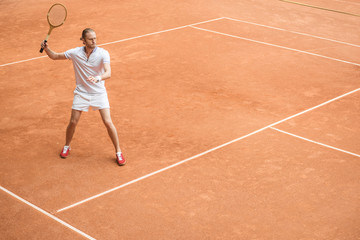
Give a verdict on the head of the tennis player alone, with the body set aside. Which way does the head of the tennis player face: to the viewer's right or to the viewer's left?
to the viewer's right

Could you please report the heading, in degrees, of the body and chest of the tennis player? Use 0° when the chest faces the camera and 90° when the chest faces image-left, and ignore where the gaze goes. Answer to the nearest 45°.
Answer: approximately 0°
